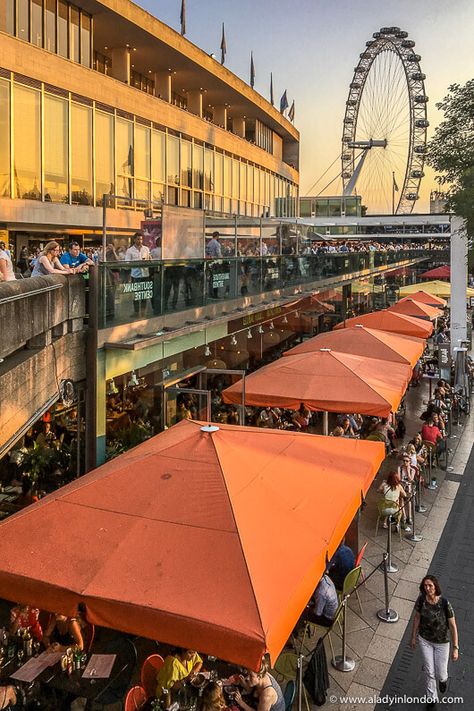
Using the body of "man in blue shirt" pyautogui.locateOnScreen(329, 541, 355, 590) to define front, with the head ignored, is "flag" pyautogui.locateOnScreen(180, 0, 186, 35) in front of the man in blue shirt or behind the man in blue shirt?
in front

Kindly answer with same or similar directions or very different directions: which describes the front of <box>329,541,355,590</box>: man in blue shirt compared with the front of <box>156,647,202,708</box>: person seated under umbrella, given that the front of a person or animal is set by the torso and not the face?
very different directions

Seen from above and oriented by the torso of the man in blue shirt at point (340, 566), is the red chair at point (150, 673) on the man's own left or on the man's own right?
on the man's own left

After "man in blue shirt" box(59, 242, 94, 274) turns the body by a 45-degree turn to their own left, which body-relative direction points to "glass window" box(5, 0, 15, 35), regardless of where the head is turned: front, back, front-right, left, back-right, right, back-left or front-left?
left

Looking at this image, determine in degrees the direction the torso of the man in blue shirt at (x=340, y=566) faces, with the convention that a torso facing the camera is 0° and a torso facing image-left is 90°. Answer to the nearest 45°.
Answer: approximately 135°

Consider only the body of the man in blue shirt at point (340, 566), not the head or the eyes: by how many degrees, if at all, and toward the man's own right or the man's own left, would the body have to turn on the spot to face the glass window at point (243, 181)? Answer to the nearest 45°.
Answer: approximately 45° to the man's own right

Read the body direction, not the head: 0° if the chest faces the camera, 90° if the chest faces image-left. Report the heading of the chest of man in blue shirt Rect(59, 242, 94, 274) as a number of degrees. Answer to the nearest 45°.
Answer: approximately 315°
